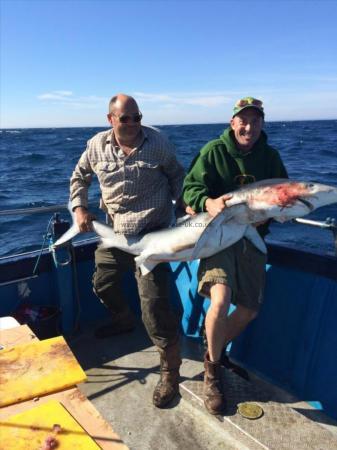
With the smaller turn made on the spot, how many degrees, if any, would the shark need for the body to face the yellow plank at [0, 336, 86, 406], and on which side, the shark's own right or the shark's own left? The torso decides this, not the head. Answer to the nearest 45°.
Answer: approximately 135° to the shark's own right

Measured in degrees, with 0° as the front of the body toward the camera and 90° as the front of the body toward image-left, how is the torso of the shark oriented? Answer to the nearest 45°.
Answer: approximately 270°

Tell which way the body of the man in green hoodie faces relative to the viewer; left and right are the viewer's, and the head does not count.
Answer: facing the viewer

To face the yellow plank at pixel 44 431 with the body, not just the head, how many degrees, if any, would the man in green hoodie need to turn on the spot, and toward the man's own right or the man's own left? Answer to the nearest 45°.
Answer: approximately 45° to the man's own right

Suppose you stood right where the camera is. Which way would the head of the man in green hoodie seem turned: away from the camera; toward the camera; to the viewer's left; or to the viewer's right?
toward the camera

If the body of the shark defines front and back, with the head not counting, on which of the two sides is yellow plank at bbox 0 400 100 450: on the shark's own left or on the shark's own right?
on the shark's own right

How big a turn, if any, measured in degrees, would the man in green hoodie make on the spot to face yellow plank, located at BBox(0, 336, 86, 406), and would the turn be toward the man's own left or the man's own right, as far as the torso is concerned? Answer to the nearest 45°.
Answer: approximately 45° to the man's own right
